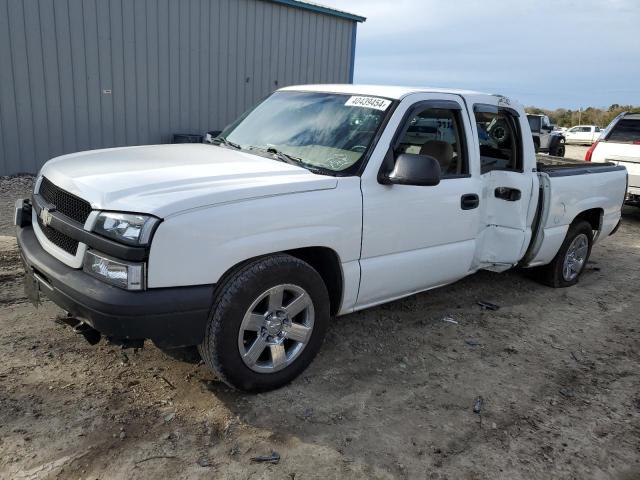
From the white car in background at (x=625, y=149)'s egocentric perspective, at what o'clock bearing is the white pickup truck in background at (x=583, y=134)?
the white pickup truck in background at (x=583, y=134) is roughly at 12 o'clock from the white car in background at (x=625, y=149).

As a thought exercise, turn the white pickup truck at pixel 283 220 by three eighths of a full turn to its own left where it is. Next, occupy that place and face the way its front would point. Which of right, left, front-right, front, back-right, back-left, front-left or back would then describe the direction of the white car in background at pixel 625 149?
front-left

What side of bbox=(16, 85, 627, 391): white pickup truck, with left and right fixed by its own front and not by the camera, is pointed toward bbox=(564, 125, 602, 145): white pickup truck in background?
back

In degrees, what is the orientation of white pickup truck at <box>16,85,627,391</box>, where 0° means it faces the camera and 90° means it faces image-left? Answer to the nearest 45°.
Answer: approximately 45°

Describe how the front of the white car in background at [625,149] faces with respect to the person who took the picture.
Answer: facing away from the viewer
